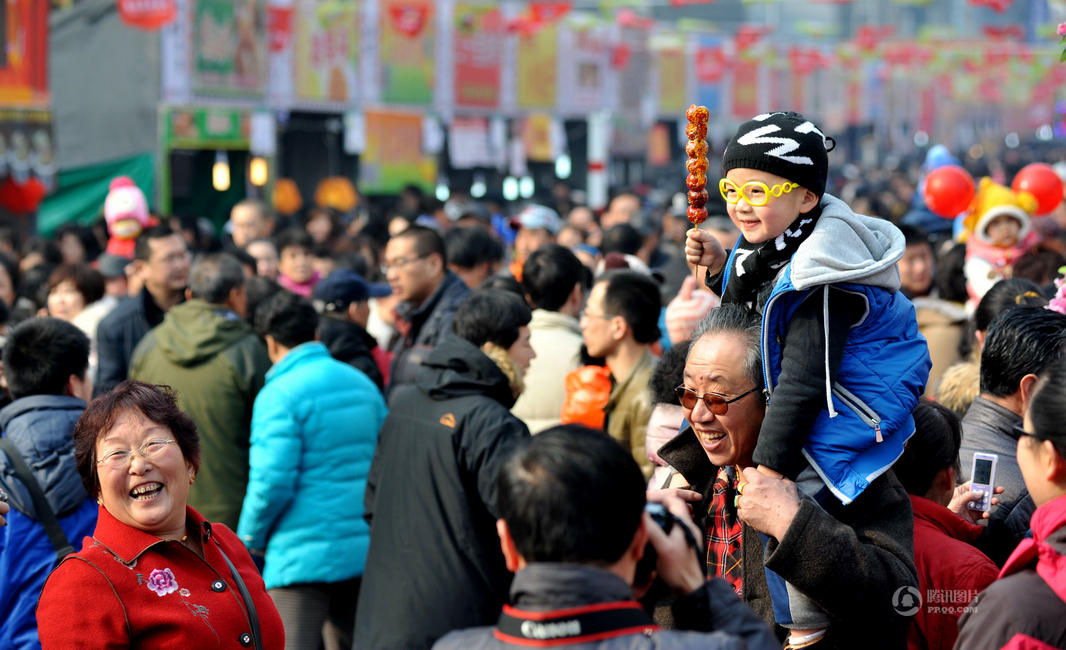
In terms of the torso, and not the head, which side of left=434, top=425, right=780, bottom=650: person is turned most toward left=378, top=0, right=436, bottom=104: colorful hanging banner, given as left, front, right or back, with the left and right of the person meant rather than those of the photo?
front

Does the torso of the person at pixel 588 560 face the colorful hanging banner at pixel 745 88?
yes

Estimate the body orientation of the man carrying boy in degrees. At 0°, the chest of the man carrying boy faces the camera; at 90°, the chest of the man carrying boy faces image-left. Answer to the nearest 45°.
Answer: approximately 45°

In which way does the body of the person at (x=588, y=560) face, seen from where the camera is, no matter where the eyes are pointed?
away from the camera

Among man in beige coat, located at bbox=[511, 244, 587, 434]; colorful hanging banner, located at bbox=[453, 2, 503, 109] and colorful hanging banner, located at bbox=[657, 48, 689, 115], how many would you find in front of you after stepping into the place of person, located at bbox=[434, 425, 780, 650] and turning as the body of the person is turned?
3

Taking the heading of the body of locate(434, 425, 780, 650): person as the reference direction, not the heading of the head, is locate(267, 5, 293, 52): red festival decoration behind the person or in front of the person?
in front

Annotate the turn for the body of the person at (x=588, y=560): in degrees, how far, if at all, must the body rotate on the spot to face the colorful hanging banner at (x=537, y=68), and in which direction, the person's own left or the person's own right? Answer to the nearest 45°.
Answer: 0° — they already face it

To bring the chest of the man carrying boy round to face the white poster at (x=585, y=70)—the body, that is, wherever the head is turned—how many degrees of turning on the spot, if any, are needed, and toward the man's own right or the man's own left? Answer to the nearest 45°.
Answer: approximately 135° to the man's own right

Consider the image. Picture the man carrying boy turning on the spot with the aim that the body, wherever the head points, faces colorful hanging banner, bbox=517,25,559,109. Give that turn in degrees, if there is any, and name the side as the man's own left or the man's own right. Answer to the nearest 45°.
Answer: approximately 135° to the man's own right

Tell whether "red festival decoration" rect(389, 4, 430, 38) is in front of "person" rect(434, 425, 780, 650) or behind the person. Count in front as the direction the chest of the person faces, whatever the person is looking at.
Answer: in front

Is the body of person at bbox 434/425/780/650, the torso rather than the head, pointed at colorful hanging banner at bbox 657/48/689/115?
yes
